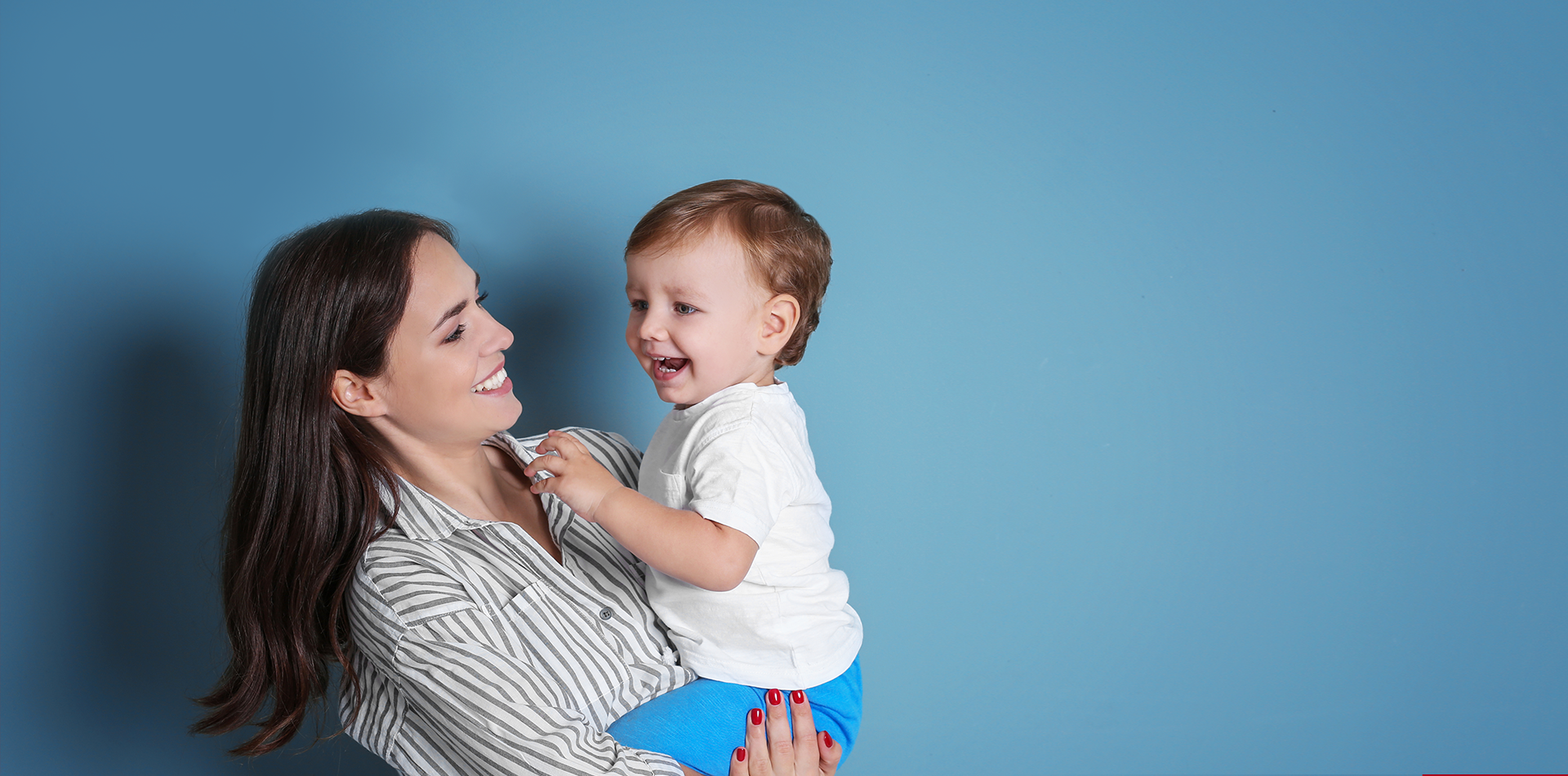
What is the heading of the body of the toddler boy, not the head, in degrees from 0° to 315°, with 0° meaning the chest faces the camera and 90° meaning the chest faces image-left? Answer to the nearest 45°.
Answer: approximately 90°

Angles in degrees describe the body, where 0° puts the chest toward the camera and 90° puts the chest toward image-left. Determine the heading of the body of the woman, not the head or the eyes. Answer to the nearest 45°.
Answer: approximately 315°

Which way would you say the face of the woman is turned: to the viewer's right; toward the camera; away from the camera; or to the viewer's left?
to the viewer's right
